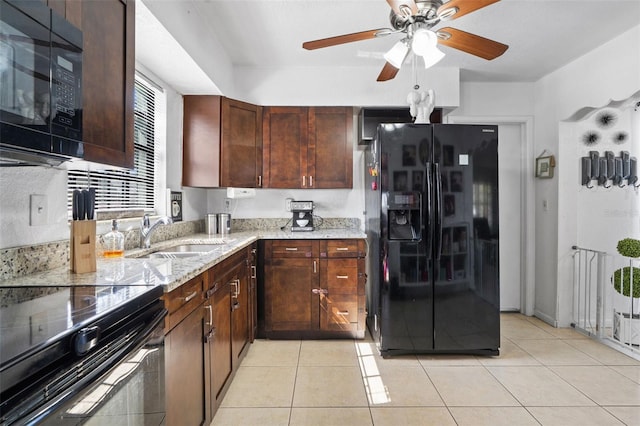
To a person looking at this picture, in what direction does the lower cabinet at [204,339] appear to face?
facing to the right of the viewer

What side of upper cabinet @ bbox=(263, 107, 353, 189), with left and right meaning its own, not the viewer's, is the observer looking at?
front

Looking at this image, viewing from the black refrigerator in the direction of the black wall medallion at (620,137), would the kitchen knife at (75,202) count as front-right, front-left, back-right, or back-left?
back-right

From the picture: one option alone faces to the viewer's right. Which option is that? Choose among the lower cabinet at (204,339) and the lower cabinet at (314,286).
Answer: the lower cabinet at (204,339)

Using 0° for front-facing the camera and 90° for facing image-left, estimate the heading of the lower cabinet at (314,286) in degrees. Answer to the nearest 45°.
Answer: approximately 0°

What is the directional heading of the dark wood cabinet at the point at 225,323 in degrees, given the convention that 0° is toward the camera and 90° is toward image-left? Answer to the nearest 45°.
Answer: approximately 270°

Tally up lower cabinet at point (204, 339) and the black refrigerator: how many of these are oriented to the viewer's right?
1

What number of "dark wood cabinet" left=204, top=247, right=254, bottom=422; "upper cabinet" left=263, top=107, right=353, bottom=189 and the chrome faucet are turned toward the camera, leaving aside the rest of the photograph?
1

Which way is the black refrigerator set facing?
toward the camera

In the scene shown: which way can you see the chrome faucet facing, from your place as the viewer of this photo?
facing to the right of the viewer

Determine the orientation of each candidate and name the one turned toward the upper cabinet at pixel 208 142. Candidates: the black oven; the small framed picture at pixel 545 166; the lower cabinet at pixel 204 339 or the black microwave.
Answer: the small framed picture

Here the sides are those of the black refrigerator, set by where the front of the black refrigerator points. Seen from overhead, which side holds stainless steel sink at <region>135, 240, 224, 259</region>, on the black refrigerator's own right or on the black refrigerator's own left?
on the black refrigerator's own right

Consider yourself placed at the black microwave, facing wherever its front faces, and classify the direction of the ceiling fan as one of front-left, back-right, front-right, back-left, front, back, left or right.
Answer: front-left

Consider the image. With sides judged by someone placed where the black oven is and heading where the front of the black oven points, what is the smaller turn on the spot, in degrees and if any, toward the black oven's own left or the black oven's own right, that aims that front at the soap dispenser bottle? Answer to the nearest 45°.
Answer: approximately 135° to the black oven's own left

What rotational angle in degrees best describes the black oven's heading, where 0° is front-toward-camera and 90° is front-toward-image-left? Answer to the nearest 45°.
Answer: approximately 315°
